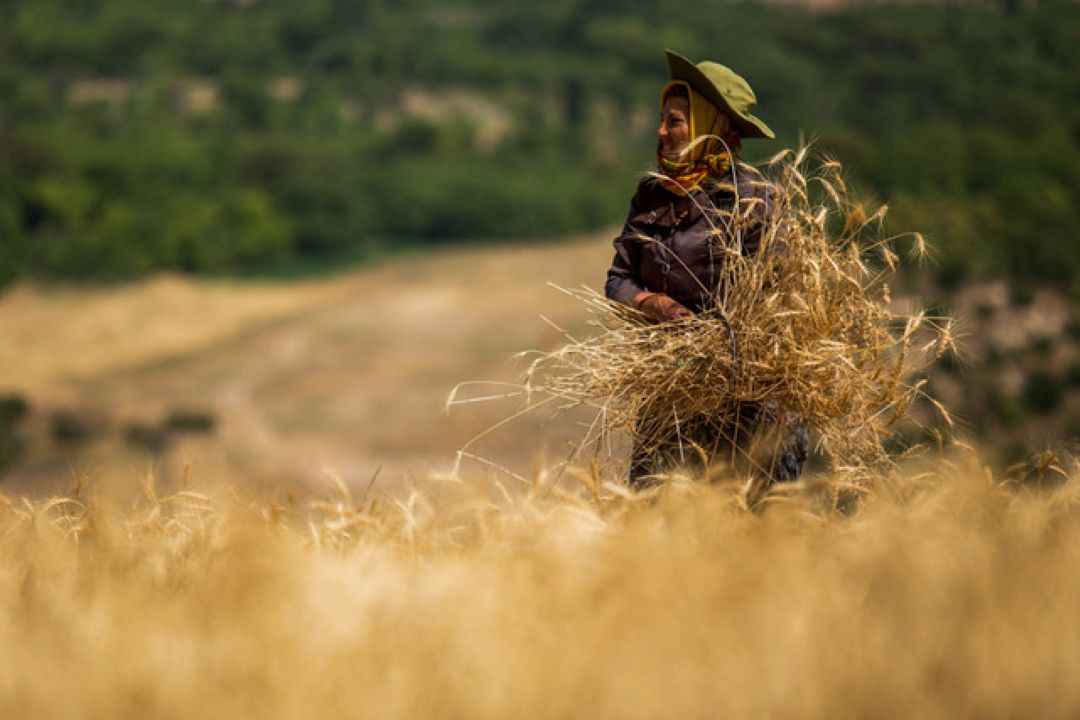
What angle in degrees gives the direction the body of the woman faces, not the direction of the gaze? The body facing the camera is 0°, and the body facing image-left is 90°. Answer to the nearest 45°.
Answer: approximately 45°

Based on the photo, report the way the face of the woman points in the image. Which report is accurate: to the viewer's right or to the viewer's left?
to the viewer's left
